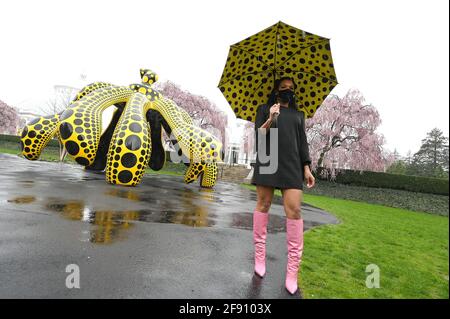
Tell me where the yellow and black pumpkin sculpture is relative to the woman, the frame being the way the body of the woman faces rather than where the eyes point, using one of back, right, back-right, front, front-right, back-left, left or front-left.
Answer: back-right

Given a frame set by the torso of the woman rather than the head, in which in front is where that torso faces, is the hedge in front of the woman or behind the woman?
behind

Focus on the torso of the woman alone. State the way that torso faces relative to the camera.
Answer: toward the camera

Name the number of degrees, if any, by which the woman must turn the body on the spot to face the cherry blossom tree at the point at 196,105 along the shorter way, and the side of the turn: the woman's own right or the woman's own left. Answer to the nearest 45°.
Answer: approximately 180°

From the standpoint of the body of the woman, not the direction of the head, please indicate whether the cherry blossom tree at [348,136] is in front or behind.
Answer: behind

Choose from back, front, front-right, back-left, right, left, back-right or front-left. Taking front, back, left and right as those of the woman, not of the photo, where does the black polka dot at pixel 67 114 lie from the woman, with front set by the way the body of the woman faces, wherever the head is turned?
back-right
